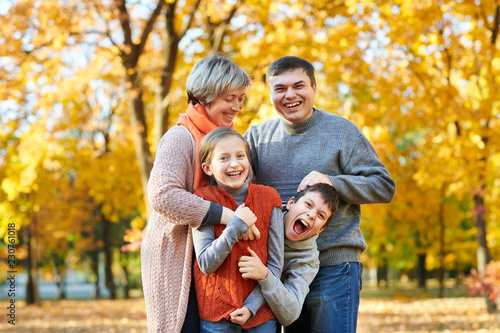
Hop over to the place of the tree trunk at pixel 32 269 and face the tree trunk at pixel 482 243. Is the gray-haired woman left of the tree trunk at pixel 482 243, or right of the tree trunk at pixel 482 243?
right

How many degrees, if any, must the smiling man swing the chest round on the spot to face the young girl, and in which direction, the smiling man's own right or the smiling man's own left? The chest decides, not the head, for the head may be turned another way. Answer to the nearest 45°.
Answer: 0° — they already face them

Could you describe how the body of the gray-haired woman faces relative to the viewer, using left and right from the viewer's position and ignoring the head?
facing to the right of the viewer

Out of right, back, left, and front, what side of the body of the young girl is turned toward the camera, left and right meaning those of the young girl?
front

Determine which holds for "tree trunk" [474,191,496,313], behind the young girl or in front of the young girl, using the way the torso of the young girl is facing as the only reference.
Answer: behind

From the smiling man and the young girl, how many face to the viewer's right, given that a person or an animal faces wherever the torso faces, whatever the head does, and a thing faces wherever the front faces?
0

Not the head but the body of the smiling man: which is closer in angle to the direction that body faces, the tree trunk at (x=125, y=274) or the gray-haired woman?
the gray-haired woman
